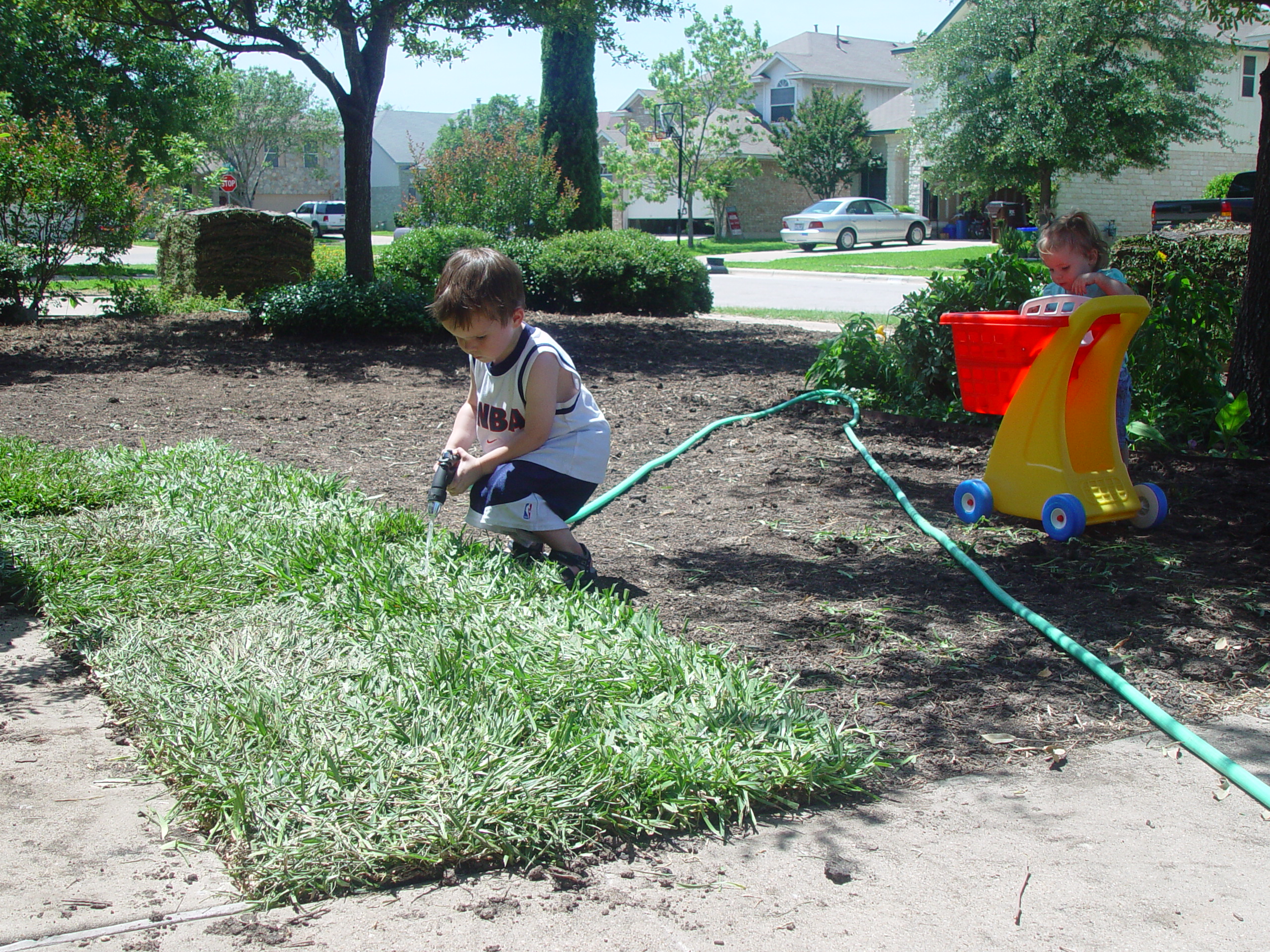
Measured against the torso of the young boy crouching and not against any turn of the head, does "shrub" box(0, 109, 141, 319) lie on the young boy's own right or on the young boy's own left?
on the young boy's own right

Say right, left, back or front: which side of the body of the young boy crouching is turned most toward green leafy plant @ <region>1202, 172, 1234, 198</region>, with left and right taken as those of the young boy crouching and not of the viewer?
back

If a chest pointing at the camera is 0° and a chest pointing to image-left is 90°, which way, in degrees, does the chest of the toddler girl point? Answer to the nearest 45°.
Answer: approximately 45°
